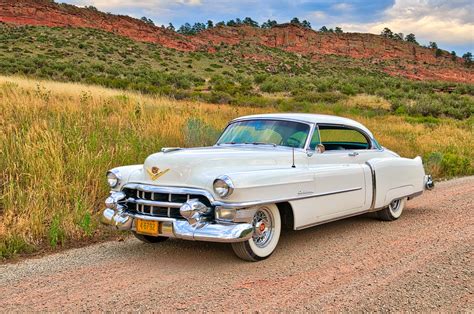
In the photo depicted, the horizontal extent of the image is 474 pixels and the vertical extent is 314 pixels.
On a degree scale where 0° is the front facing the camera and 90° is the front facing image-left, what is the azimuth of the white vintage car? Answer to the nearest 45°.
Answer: approximately 45°
